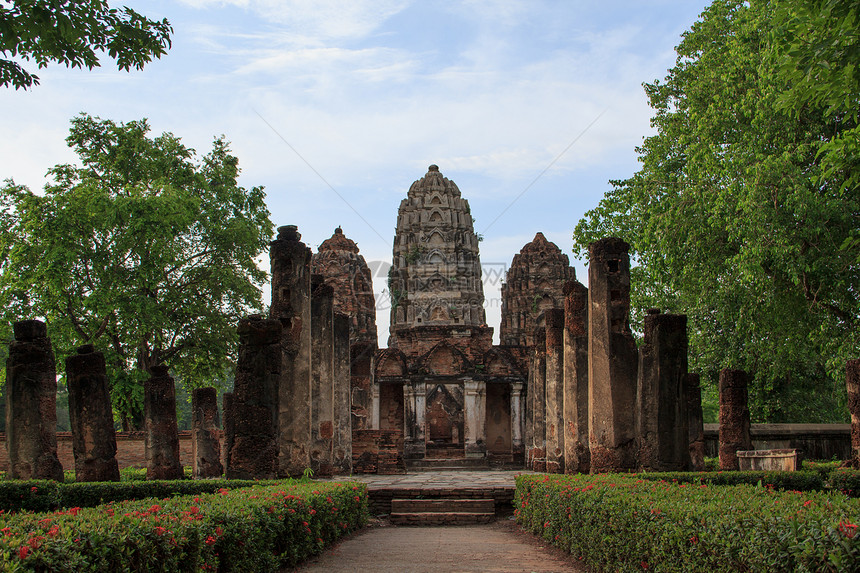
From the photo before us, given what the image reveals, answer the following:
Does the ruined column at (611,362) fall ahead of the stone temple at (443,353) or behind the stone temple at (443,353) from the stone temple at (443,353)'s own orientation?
ahead

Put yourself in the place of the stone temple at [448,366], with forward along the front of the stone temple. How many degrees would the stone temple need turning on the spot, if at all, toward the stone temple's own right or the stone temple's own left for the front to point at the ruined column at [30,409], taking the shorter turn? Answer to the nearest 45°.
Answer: approximately 45° to the stone temple's own right

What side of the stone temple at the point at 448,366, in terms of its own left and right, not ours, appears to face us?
front

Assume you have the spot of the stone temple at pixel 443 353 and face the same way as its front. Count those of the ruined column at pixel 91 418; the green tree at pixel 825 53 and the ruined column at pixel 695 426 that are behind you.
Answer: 0

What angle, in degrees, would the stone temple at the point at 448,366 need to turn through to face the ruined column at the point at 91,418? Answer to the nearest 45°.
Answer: approximately 45° to its right

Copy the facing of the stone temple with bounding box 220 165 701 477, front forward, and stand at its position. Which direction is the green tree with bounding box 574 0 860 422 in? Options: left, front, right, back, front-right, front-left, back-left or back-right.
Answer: left
